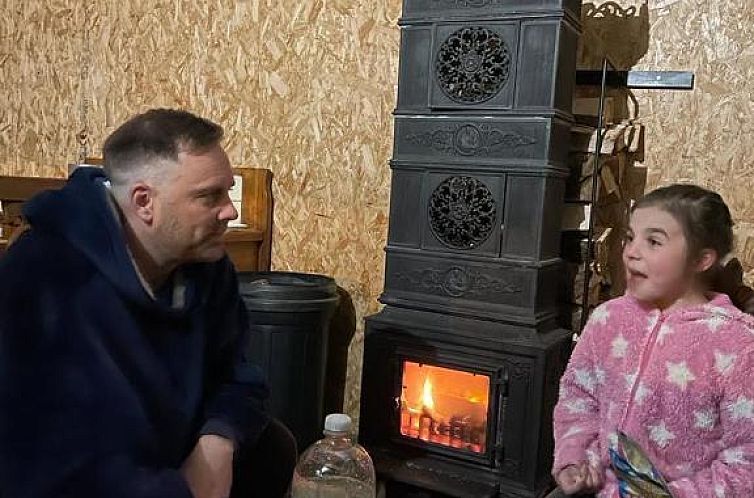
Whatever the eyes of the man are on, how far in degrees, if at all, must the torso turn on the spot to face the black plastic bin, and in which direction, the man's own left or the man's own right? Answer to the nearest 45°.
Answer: approximately 90° to the man's own left

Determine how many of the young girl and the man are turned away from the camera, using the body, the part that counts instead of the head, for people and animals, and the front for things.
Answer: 0

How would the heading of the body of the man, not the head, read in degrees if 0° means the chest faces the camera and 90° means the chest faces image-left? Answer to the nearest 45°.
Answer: approximately 315°

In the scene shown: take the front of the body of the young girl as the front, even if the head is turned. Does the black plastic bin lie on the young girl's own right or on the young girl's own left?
on the young girl's own right

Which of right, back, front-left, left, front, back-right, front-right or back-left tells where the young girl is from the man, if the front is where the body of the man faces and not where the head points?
front-left

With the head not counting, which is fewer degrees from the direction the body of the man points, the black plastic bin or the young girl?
the young girl

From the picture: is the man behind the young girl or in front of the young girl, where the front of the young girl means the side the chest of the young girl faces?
in front

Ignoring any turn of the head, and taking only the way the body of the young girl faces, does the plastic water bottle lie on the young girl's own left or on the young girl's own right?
on the young girl's own right
